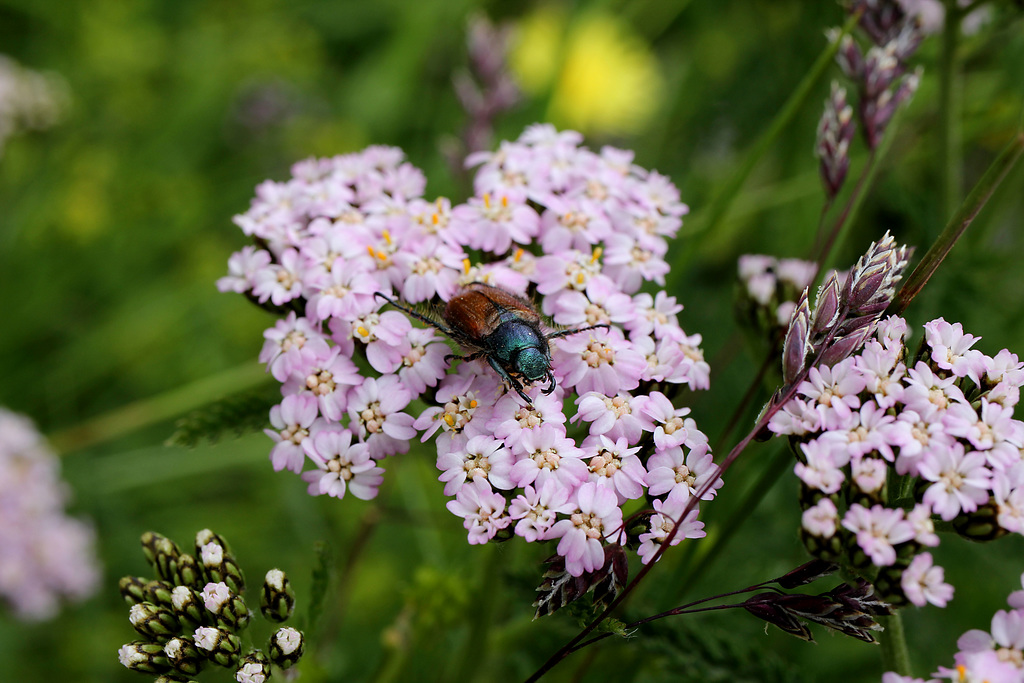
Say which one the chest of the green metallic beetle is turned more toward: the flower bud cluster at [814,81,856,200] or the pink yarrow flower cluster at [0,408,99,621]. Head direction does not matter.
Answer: the flower bud cluster

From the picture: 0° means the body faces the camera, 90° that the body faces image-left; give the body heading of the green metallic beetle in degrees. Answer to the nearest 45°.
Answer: approximately 315°

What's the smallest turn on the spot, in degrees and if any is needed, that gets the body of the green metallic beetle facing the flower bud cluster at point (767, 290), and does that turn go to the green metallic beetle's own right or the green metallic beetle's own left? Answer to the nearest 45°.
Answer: approximately 90° to the green metallic beetle's own left

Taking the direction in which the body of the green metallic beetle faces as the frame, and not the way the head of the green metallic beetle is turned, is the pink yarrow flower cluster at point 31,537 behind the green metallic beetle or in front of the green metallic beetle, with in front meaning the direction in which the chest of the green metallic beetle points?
behind
